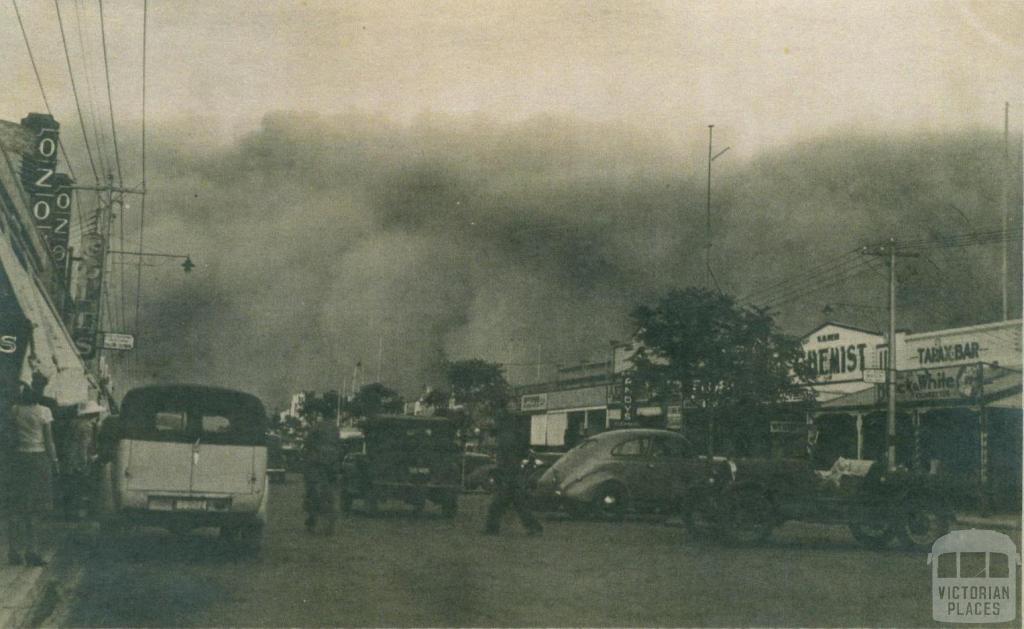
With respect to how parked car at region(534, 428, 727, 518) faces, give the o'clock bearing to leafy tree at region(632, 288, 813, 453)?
The leafy tree is roughly at 11 o'clock from the parked car.

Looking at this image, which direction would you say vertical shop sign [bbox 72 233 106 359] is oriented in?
toward the camera

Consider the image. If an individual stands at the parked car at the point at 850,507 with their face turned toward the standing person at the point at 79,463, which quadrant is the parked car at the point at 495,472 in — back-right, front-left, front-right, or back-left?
front-right

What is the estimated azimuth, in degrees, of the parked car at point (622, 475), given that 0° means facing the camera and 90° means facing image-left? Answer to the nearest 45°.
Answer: approximately 225°

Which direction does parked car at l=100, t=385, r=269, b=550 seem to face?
away from the camera

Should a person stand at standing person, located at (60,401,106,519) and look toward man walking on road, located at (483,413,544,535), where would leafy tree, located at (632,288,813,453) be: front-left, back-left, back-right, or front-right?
front-left

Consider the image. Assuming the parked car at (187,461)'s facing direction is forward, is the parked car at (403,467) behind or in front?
in front

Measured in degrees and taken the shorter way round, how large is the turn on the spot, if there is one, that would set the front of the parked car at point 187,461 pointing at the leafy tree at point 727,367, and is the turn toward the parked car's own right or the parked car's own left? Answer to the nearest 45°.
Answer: approximately 45° to the parked car's own right

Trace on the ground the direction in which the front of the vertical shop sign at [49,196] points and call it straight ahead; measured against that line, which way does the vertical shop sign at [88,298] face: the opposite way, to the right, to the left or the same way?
the same way
